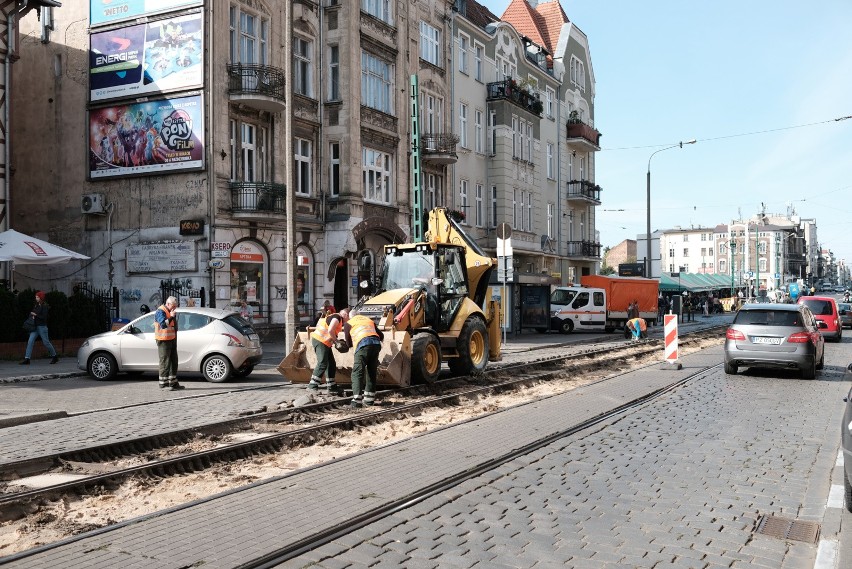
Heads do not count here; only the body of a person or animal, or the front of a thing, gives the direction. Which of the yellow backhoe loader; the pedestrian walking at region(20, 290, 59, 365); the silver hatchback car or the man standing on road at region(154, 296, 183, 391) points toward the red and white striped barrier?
the man standing on road

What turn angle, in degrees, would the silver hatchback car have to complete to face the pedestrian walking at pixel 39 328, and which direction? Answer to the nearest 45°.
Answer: approximately 45° to its right

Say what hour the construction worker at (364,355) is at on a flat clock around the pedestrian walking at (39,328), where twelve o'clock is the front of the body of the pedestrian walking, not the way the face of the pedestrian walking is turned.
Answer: The construction worker is roughly at 8 o'clock from the pedestrian walking.

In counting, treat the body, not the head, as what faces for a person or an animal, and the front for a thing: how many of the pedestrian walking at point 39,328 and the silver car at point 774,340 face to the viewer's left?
1

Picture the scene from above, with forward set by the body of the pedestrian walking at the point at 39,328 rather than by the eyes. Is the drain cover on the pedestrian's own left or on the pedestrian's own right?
on the pedestrian's own left

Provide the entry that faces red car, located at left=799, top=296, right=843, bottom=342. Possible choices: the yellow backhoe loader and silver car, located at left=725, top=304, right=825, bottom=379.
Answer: the silver car

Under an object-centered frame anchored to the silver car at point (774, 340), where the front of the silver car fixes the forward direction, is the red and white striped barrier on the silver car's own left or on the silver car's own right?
on the silver car's own left

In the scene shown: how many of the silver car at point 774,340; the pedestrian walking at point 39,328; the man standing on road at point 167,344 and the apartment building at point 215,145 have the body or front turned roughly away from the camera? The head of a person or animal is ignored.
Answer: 1

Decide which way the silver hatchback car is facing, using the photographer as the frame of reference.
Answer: facing to the left of the viewer

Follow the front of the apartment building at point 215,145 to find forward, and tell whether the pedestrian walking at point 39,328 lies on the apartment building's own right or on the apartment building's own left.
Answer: on the apartment building's own right

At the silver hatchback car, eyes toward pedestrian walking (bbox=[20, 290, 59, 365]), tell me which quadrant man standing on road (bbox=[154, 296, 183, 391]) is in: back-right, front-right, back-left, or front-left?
back-left

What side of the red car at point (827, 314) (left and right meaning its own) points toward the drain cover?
back

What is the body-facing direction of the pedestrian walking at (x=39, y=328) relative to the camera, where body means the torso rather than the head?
to the viewer's left

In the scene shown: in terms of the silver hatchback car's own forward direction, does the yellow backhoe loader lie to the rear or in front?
to the rear

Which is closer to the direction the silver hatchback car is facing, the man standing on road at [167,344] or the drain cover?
the man standing on road

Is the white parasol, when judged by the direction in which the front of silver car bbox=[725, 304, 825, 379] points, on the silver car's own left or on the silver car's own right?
on the silver car's own left

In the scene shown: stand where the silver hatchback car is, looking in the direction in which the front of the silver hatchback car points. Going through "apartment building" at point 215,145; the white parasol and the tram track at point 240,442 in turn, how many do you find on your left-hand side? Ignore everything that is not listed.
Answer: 1

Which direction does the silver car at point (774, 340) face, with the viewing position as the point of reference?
facing away from the viewer
